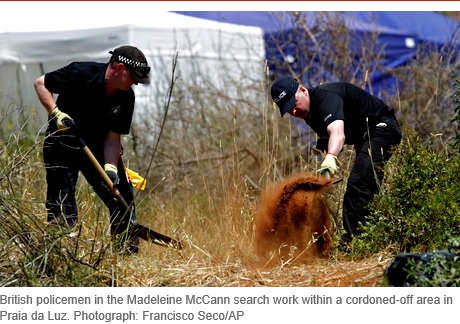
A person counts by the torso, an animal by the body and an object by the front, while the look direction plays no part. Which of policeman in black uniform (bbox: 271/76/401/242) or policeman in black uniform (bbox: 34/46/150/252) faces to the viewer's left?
policeman in black uniform (bbox: 271/76/401/242)

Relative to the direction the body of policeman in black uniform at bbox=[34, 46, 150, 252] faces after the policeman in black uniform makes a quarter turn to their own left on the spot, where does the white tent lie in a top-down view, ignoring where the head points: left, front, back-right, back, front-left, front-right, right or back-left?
front-left

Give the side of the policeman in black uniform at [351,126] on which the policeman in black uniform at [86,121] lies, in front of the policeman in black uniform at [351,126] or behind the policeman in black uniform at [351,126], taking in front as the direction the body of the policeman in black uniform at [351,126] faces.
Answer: in front

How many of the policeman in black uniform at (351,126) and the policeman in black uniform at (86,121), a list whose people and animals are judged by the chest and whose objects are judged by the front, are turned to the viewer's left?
1

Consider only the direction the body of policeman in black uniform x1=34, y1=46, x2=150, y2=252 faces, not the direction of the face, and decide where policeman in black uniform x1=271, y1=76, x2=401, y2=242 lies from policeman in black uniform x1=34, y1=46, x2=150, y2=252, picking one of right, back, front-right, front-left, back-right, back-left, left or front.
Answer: front-left

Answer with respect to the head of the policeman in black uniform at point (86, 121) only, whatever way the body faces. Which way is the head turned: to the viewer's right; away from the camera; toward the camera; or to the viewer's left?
to the viewer's right

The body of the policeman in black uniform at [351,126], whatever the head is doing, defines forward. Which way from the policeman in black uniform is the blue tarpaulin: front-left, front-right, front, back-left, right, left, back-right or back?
right

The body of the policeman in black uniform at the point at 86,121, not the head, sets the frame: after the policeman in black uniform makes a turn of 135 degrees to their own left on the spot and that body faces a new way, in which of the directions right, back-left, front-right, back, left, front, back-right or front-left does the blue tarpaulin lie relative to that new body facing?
front-right

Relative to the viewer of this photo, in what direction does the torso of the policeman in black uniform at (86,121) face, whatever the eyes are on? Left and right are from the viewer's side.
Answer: facing the viewer and to the right of the viewer

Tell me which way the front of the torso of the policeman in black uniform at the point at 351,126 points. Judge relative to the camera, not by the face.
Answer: to the viewer's left

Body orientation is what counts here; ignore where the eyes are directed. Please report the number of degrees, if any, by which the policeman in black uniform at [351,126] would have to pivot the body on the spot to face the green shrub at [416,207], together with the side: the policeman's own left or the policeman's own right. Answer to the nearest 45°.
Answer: approximately 135° to the policeman's own left

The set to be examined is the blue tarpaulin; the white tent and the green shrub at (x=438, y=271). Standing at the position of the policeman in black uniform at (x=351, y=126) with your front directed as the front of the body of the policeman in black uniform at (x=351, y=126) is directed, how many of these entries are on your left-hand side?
1

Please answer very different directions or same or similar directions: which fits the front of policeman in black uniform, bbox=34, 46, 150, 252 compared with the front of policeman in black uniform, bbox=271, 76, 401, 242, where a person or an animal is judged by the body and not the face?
very different directions
